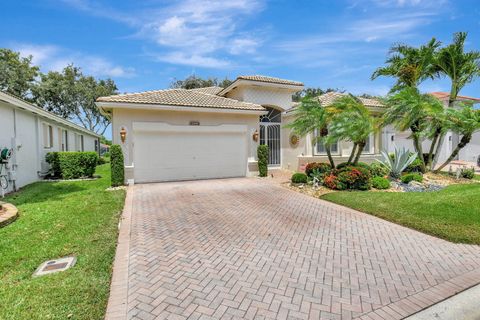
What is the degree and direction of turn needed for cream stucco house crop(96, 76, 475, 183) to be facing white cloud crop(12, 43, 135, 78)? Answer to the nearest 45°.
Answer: approximately 135° to its right

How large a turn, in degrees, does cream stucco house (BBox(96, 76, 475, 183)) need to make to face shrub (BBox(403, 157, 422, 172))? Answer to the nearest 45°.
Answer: approximately 90° to its left

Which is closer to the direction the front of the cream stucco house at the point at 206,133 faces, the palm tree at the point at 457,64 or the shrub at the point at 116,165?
the shrub

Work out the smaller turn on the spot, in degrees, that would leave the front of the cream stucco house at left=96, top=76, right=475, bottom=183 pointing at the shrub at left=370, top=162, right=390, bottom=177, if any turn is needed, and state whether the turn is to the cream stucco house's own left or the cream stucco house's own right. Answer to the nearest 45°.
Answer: approximately 90° to the cream stucco house's own left

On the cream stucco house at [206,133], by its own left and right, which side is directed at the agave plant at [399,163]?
left

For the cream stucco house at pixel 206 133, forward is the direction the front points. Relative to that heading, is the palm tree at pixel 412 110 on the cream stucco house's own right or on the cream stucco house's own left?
on the cream stucco house's own left

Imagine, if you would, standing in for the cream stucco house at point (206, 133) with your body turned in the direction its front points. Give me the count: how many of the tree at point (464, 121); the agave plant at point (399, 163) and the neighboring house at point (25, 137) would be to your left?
2

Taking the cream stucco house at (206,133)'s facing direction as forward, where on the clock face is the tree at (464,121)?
The tree is roughly at 9 o'clock from the cream stucco house.

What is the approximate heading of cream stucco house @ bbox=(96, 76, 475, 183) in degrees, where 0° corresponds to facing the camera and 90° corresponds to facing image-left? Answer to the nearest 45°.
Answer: approximately 0°

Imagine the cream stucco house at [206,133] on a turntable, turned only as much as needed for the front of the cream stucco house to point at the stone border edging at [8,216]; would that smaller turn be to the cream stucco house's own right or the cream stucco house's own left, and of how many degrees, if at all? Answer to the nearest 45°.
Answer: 0° — it already faces it

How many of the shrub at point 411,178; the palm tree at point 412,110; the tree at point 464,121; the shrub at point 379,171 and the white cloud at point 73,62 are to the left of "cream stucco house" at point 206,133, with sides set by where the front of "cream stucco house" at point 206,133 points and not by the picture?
4

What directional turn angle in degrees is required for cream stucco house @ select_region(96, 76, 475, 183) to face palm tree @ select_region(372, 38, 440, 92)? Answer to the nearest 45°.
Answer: approximately 90° to its left

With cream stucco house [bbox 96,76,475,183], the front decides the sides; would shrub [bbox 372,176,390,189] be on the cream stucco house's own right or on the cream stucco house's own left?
on the cream stucco house's own left

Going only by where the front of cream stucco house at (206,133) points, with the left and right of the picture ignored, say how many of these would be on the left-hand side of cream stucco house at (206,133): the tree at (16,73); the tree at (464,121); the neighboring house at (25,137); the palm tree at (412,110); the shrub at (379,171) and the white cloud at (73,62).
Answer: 3

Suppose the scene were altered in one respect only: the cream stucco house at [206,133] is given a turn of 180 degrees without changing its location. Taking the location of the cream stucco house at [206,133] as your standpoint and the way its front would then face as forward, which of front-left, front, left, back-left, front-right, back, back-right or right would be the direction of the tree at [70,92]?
front-left

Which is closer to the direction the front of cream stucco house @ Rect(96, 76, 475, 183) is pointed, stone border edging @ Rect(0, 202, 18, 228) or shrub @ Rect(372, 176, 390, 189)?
the stone border edging
